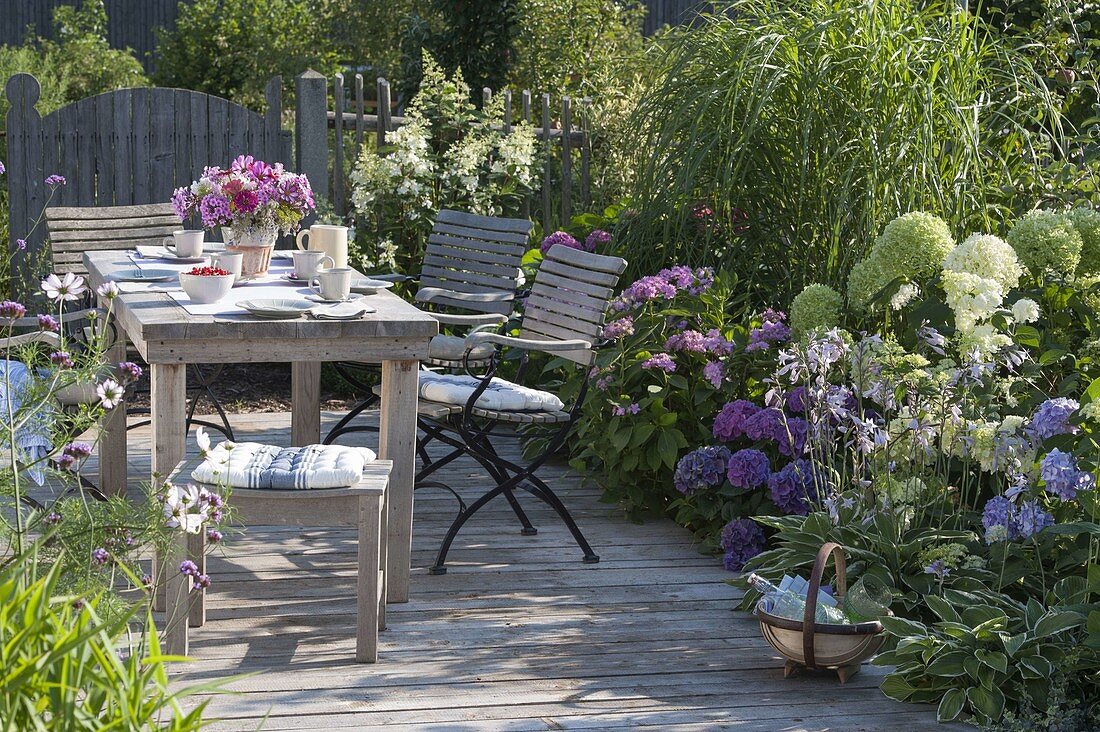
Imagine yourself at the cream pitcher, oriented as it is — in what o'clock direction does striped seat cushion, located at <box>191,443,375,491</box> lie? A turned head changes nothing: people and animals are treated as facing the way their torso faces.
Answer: The striped seat cushion is roughly at 3 o'clock from the cream pitcher.

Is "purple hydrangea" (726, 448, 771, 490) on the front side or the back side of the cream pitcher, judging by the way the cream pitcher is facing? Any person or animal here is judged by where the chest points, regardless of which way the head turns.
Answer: on the front side

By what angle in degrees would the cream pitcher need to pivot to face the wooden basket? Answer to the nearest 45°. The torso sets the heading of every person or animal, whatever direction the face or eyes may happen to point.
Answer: approximately 45° to its right

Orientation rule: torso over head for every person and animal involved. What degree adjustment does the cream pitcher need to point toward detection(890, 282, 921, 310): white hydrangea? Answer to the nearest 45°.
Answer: approximately 45° to its right

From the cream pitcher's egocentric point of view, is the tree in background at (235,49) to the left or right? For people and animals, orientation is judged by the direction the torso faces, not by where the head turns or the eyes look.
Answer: on its left

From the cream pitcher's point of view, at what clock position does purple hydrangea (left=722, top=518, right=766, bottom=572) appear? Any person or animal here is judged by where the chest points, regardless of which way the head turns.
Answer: The purple hydrangea is roughly at 1 o'clock from the cream pitcher.

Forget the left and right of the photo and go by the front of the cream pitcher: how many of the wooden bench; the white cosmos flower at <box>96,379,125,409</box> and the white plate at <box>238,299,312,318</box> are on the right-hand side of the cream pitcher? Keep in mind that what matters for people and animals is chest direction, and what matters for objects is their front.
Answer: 3

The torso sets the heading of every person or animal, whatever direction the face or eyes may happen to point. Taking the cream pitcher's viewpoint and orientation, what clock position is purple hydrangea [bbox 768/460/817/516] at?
The purple hydrangea is roughly at 1 o'clock from the cream pitcher.

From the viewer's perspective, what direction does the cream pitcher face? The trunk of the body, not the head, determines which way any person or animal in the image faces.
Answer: to the viewer's right

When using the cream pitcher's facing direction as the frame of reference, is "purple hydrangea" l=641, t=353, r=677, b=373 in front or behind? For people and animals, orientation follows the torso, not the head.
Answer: in front

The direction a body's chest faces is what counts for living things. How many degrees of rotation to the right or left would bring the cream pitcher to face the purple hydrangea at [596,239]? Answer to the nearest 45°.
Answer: approximately 45° to its left

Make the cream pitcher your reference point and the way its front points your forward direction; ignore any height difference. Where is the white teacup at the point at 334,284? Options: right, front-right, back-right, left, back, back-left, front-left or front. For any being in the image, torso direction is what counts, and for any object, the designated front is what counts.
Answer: right

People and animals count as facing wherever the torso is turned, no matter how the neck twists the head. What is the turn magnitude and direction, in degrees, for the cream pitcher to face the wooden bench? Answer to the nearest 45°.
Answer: approximately 90° to its right
